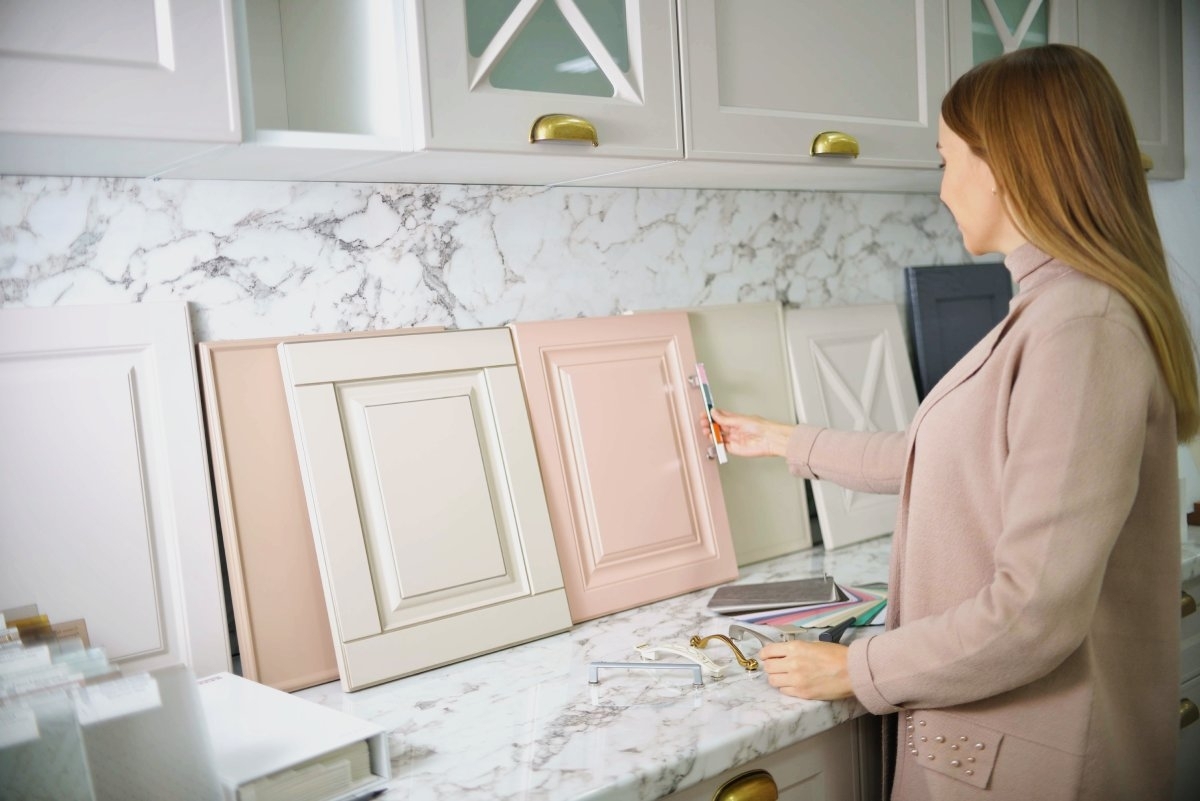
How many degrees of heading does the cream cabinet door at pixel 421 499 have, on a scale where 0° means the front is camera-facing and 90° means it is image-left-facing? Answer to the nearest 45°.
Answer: approximately 315°

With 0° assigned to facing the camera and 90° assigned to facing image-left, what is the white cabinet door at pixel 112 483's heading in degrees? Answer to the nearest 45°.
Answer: approximately 0°

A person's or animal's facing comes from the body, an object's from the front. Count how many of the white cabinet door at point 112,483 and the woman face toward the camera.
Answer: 1

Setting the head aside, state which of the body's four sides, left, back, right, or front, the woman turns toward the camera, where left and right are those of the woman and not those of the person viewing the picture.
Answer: left

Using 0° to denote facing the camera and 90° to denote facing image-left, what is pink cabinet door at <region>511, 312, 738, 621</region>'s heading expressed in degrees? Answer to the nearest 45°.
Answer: approximately 315°
